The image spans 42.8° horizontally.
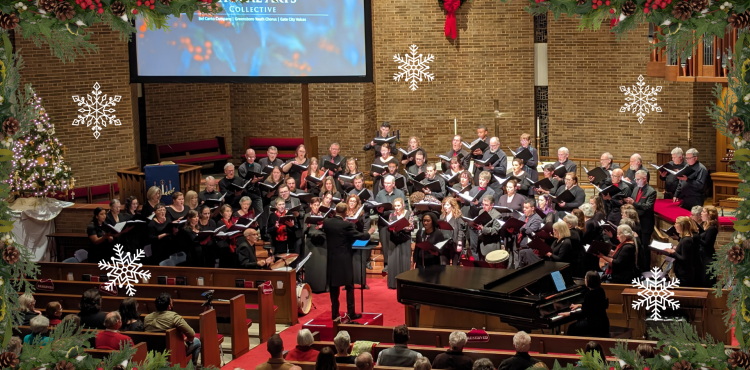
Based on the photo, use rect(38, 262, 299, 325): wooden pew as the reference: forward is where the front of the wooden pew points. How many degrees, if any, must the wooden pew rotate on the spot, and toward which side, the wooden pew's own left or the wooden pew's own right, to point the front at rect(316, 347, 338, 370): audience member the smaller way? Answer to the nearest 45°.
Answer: approximately 180°

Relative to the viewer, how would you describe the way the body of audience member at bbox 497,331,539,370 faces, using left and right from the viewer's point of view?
facing away from the viewer

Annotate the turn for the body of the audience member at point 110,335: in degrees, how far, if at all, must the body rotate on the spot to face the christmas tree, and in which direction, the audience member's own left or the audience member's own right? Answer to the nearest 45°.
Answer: approximately 45° to the audience member's own left

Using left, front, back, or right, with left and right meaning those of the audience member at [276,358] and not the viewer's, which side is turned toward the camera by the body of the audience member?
back

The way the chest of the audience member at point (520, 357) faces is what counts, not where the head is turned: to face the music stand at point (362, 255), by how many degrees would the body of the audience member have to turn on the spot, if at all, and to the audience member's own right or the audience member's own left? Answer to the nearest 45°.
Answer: approximately 45° to the audience member's own left

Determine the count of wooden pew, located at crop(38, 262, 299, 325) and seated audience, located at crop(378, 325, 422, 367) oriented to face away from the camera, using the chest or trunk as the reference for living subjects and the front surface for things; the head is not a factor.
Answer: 2

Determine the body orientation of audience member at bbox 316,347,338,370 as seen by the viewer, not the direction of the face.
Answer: away from the camera

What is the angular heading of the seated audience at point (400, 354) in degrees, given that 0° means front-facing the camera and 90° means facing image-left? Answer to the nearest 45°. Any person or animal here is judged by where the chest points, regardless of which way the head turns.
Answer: approximately 180°

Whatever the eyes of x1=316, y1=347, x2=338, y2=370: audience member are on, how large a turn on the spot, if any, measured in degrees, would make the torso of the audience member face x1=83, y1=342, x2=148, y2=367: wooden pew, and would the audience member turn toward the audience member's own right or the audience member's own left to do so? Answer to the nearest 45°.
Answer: approximately 45° to the audience member's own left

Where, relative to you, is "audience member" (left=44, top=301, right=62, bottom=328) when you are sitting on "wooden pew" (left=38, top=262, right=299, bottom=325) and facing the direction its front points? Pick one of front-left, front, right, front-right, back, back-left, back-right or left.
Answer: back-left

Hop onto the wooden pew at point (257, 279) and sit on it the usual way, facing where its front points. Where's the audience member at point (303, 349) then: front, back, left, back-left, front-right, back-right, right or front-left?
back

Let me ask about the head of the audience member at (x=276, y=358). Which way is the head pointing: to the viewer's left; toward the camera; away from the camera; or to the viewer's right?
away from the camera

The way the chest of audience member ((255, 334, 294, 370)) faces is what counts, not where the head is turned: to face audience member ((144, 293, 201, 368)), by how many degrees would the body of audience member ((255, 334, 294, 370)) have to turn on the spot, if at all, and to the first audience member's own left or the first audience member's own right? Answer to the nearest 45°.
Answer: approximately 45° to the first audience member's own left

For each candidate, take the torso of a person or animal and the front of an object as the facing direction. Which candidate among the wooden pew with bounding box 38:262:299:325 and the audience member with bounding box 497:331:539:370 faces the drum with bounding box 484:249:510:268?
the audience member

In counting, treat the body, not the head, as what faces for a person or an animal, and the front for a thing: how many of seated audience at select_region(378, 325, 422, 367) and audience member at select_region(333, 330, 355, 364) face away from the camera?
2

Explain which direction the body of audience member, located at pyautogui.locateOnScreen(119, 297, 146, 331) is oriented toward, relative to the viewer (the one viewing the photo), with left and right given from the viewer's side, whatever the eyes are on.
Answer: facing away from the viewer and to the right of the viewer

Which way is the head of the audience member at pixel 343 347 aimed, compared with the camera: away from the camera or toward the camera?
away from the camera
